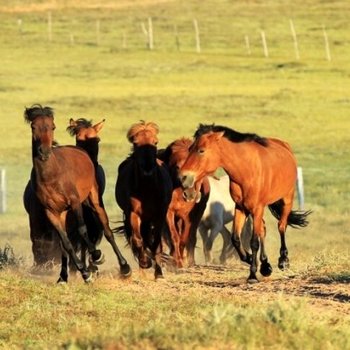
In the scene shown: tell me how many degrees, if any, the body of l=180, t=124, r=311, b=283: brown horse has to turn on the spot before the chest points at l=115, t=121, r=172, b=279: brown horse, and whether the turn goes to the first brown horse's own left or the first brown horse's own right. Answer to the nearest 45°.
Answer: approximately 45° to the first brown horse's own right

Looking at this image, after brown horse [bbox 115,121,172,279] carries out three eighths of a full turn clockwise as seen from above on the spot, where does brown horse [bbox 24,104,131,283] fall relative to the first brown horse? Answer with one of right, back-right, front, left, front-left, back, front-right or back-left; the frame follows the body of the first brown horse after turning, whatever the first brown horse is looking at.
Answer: left

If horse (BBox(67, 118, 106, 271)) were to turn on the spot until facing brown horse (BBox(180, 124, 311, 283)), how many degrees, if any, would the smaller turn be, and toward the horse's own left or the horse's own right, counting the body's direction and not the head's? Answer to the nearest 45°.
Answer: approximately 45° to the horse's own left

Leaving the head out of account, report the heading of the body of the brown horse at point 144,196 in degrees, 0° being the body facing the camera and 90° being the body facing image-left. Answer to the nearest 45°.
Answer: approximately 0°

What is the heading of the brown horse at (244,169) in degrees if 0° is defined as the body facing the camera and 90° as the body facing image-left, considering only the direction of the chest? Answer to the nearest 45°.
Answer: approximately 45°

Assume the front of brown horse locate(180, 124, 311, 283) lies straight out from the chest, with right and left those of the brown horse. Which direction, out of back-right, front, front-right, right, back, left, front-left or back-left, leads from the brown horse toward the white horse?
back-right

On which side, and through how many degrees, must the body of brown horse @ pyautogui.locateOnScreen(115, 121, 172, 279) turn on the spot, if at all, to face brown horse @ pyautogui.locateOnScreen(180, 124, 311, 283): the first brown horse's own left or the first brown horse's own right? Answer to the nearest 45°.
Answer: approximately 90° to the first brown horse's own left

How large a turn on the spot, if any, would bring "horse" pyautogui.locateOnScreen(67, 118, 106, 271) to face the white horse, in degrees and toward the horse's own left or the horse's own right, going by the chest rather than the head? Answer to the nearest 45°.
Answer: approximately 135° to the horse's own left

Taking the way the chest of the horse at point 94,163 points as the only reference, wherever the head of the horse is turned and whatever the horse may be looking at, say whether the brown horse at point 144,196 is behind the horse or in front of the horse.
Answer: in front

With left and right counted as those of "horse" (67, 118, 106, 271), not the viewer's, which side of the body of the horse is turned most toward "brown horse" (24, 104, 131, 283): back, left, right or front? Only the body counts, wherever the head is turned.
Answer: front

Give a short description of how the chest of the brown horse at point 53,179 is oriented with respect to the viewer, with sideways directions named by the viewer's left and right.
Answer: facing the viewer and to the left of the viewer

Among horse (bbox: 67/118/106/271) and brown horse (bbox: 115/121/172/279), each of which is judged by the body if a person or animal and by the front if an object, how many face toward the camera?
2
